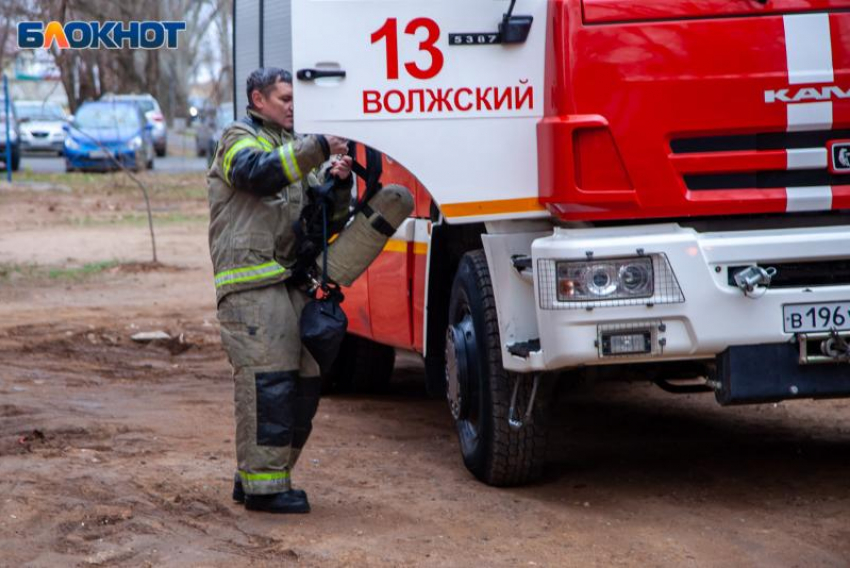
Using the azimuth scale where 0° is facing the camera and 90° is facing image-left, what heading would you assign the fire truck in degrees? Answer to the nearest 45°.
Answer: approximately 315°

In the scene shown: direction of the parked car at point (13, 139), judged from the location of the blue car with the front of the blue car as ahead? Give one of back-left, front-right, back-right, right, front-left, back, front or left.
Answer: right

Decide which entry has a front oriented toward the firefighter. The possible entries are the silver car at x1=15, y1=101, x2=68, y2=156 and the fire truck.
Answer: the silver car

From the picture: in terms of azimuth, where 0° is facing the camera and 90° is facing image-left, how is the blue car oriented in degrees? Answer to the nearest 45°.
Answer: approximately 0°

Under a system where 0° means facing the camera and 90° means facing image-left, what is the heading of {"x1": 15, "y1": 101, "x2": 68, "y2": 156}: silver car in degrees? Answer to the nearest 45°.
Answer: approximately 0°

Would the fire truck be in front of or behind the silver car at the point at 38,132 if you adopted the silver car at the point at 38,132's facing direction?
in front
